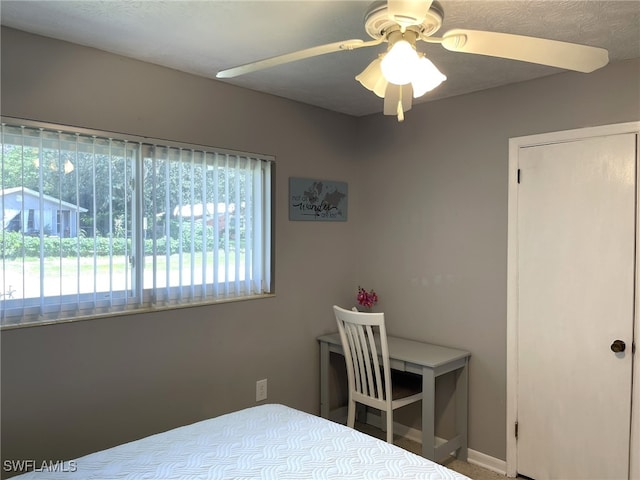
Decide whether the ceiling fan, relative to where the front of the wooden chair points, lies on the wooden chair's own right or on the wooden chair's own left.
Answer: on the wooden chair's own right

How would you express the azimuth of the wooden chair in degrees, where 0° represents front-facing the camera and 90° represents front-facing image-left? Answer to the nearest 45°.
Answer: approximately 225°

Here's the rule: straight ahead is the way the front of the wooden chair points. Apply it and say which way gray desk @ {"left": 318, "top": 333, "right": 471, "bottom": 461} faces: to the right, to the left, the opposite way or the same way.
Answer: the opposite way

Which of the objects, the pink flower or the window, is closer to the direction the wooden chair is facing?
the pink flower

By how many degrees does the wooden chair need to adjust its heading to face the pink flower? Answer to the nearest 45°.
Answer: approximately 45° to its left

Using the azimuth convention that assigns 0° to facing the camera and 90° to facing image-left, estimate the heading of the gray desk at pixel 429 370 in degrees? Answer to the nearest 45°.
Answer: approximately 45°
